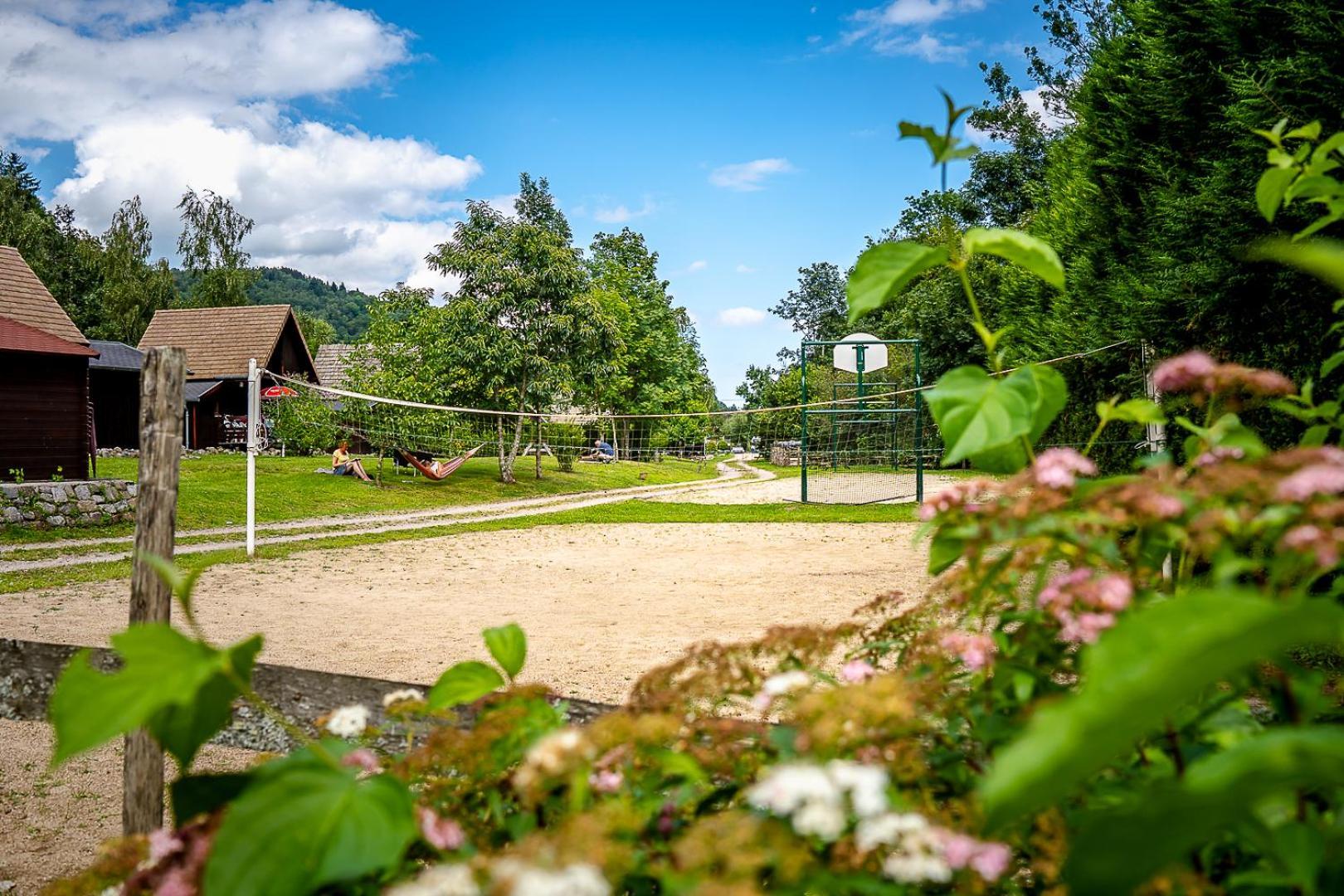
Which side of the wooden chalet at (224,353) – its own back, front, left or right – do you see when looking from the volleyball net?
front

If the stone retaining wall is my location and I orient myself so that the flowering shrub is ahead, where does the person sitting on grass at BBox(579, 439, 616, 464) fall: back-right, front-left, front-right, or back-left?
back-left

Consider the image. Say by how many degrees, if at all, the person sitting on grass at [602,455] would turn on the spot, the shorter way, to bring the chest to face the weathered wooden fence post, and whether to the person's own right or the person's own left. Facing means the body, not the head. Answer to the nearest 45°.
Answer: approximately 90° to the person's own left

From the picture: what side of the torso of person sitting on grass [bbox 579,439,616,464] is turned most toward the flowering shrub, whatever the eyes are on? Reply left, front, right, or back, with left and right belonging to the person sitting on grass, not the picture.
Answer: left

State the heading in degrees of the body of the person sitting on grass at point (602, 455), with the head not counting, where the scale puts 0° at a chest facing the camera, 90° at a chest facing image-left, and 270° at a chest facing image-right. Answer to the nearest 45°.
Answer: approximately 90°

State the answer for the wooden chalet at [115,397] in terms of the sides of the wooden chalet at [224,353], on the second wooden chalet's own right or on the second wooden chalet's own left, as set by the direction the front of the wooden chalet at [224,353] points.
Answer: on the second wooden chalet's own right

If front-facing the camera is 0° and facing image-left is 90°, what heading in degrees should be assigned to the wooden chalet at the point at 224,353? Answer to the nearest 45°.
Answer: approximately 315°

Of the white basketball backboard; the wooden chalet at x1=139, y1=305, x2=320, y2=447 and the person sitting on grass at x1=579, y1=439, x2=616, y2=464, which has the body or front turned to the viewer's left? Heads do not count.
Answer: the person sitting on grass
